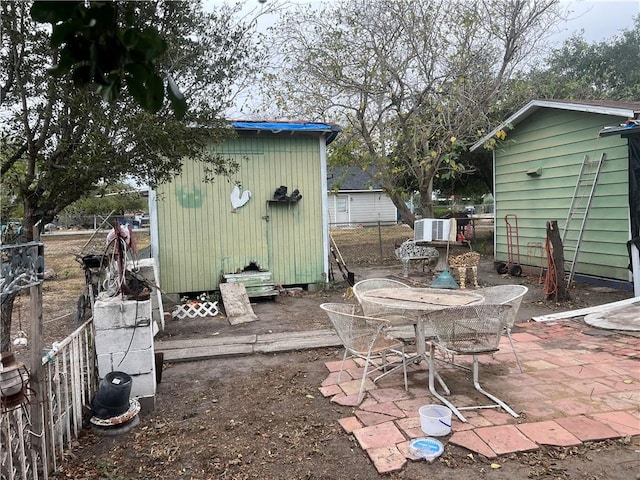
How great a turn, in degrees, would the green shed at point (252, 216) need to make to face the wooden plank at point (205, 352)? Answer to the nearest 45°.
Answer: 0° — it already faces it

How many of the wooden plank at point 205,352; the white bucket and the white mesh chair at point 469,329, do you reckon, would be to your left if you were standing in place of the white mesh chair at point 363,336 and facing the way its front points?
1

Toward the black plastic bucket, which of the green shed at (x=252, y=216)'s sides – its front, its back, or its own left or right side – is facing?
front

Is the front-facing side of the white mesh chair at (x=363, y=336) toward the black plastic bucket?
no

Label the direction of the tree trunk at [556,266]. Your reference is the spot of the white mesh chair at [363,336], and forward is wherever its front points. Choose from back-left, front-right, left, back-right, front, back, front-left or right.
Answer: front

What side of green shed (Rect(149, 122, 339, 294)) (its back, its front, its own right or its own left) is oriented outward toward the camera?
front

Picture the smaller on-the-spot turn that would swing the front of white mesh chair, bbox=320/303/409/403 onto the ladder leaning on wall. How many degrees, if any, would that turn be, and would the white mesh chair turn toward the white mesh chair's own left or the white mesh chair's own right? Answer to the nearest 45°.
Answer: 0° — it already faces it

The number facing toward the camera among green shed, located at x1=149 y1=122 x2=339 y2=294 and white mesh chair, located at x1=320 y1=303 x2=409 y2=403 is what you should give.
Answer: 1

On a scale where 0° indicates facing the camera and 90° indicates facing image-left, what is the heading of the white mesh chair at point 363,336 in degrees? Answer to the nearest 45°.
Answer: approximately 225°

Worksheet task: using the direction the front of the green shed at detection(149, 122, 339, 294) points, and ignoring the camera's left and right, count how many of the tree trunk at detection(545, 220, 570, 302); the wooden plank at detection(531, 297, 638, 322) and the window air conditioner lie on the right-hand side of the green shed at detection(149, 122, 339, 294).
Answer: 0

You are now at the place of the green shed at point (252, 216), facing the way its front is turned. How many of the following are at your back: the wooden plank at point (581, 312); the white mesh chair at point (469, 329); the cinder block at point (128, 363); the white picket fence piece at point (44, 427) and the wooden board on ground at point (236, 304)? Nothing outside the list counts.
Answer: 0

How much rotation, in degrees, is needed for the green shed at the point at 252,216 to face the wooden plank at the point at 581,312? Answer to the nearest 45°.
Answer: approximately 45° to its left

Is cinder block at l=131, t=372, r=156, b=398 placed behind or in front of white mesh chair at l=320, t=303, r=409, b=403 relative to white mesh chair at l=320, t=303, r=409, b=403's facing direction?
behind

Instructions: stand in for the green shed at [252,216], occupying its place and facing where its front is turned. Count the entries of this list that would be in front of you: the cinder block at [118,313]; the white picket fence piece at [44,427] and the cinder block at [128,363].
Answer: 3

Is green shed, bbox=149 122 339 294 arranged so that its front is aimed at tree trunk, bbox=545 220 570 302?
no

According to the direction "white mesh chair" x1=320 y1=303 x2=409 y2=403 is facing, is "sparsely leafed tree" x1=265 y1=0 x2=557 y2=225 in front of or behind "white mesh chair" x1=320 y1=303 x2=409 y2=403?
in front

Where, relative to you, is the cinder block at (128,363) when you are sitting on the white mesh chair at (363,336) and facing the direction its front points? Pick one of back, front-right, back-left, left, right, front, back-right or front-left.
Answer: back-left

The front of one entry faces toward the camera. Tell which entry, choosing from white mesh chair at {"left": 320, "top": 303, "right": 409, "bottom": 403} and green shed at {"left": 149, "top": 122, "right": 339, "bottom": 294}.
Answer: the green shed

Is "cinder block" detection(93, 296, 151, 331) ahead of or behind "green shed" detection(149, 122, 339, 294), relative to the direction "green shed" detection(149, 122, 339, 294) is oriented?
ahead

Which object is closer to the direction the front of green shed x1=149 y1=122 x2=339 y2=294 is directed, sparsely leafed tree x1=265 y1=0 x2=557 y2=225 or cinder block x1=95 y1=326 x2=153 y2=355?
the cinder block
